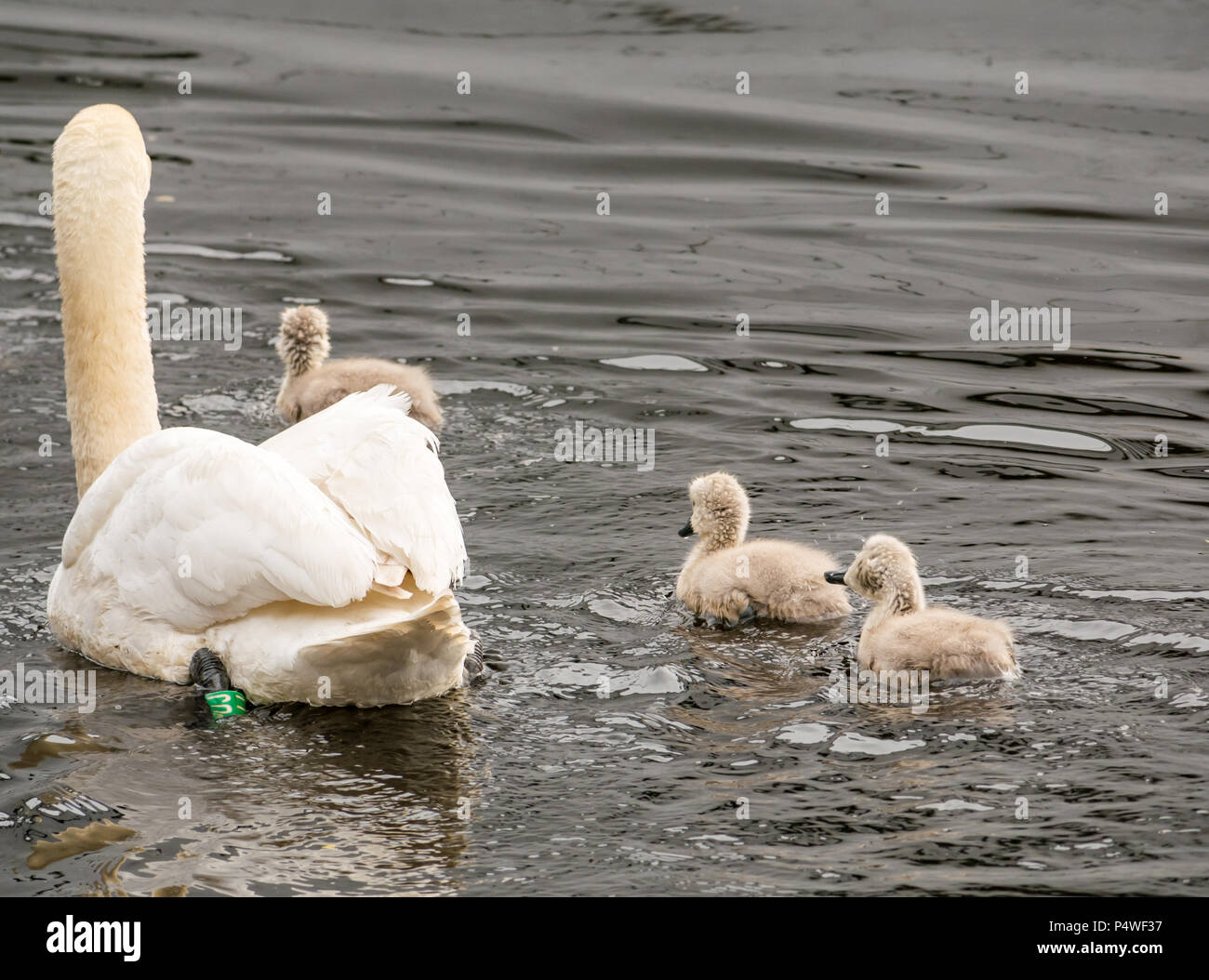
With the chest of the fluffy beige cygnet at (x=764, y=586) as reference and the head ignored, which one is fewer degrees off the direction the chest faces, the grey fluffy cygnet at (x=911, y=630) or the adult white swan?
the adult white swan

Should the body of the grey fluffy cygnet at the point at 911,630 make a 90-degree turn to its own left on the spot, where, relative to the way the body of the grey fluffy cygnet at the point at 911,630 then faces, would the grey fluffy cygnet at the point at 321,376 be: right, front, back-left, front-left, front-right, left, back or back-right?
back-right

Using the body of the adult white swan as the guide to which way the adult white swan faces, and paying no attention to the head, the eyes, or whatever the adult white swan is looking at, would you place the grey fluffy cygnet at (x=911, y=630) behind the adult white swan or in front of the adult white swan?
behind

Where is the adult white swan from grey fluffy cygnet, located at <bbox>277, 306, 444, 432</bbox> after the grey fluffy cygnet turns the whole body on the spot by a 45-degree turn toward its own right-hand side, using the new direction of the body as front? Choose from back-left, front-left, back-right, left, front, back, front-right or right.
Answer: back-left

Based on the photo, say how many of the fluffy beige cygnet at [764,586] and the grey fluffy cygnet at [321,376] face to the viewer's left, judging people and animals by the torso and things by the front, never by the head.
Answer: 2

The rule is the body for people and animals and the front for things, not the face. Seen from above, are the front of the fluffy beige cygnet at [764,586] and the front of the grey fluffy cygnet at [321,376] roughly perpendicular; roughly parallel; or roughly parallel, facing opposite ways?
roughly parallel

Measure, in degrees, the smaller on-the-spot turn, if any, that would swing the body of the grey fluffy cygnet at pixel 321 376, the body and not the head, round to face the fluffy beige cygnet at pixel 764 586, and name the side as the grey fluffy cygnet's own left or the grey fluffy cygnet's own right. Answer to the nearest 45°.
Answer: approximately 135° to the grey fluffy cygnet's own left

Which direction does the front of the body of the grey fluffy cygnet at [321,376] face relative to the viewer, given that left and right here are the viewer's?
facing to the left of the viewer

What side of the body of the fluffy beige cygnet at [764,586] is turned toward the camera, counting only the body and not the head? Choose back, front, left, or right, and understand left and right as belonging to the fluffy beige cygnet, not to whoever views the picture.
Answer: left

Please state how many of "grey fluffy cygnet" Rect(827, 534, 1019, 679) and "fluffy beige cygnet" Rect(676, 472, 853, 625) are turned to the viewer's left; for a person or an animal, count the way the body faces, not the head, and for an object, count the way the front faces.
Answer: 2

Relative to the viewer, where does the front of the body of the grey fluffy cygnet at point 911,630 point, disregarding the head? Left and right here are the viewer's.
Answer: facing to the left of the viewer
